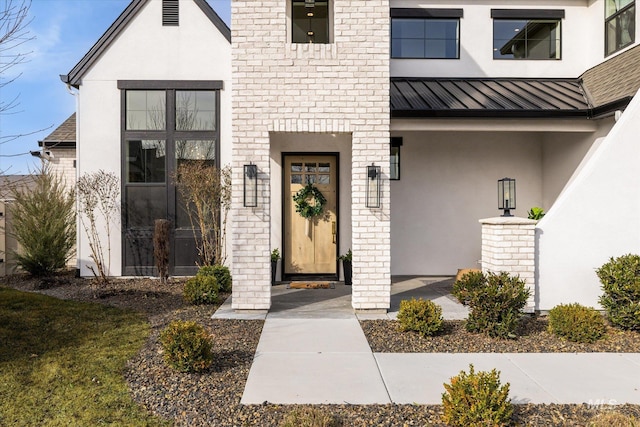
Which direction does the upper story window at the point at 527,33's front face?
toward the camera

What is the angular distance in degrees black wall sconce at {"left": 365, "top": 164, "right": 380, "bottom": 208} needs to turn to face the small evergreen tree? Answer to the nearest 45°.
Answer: approximately 90° to its right

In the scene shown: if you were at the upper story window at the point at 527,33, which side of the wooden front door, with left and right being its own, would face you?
left

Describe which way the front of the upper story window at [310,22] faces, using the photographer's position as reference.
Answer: facing the viewer

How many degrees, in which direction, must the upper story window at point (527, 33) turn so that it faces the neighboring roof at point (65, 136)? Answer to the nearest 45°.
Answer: approximately 90° to its right

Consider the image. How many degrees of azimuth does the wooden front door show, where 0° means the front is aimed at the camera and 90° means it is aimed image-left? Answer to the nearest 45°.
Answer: approximately 0°

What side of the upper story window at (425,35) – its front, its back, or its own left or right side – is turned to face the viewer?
front

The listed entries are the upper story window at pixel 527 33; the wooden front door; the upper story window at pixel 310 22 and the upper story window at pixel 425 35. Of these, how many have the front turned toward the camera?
4

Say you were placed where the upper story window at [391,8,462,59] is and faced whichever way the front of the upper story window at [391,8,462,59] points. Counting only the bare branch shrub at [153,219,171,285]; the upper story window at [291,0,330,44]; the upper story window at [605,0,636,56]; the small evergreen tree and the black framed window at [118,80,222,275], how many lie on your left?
1

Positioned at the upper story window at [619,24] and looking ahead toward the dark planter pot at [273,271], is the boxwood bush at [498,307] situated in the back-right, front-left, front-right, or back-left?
front-left
